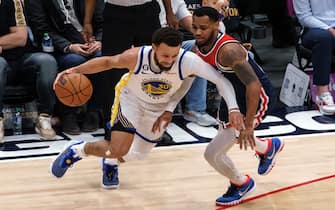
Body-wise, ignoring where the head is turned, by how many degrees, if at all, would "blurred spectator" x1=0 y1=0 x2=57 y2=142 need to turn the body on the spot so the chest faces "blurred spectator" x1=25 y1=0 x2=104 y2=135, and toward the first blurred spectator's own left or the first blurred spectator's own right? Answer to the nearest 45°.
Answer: approximately 90° to the first blurred spectator's own left

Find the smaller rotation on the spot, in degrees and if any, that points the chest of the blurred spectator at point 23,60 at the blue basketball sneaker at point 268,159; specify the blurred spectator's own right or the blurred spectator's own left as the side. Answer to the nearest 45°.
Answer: approximately 45° to the blurred spectator's own left

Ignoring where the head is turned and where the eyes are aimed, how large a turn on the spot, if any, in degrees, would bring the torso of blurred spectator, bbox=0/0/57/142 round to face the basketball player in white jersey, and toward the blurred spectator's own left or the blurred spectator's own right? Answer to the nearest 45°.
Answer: approximately 45° to the blurred spectator's own left

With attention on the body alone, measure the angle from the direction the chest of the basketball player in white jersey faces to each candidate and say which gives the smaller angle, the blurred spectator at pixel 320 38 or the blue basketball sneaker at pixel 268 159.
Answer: the blue basketball sneaker

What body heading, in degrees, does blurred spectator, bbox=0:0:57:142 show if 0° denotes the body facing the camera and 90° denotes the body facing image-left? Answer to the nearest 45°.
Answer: approximately 0°
